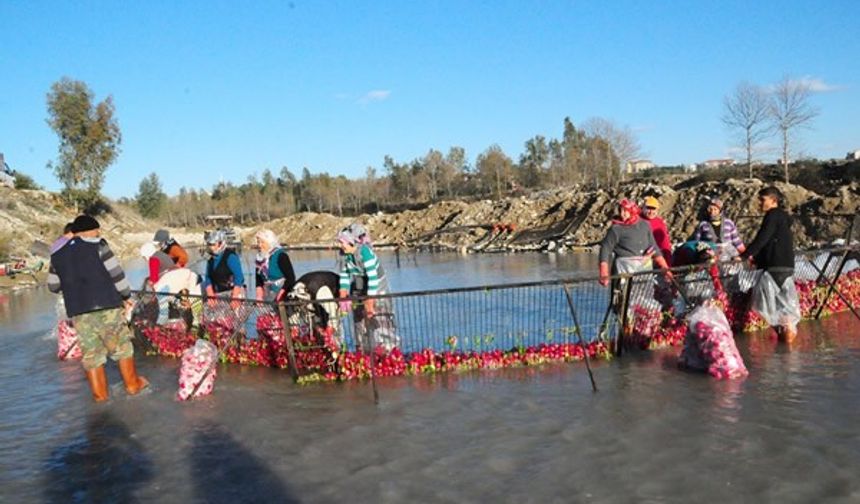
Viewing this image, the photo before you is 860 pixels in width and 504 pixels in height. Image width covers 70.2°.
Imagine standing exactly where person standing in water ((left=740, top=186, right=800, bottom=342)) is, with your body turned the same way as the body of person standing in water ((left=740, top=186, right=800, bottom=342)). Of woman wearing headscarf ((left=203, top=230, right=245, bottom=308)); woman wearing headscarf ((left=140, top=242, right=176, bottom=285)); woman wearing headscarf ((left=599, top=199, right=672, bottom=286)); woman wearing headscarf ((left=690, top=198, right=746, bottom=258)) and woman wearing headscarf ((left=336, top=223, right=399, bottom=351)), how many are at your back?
0

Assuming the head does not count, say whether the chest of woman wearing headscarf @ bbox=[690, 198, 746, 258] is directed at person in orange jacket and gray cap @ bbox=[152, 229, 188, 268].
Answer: no

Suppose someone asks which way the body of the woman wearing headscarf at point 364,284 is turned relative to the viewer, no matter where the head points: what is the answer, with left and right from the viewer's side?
facing the viewer and to the left of the viewer

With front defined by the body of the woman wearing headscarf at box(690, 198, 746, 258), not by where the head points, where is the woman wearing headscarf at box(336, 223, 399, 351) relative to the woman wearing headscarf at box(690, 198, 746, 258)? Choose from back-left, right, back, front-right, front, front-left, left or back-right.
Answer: front-right

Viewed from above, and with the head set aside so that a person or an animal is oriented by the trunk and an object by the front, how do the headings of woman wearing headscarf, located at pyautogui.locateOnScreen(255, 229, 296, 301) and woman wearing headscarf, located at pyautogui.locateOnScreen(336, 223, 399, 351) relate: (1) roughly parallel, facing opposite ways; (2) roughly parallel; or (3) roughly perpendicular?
roughly parallel

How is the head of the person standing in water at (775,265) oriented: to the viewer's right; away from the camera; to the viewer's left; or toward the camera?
to the viewer's left

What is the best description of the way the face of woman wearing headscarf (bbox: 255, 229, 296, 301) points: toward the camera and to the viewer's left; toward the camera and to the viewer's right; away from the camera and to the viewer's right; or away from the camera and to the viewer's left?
toward the camera and to the viewer's left

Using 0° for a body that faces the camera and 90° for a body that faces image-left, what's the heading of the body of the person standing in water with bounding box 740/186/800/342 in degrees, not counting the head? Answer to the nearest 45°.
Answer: approximately 90°

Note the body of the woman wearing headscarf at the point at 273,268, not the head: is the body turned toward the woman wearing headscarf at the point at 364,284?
no

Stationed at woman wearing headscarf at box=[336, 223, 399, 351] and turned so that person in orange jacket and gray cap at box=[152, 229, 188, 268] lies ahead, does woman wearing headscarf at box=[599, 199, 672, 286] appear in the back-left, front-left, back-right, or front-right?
back-right

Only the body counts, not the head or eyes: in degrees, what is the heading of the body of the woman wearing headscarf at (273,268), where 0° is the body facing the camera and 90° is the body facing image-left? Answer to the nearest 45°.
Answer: approximately 45°

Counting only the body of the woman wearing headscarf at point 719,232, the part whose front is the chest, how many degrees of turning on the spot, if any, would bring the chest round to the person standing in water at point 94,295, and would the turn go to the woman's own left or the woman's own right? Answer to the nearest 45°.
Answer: approximately 45° to the woman's own right
